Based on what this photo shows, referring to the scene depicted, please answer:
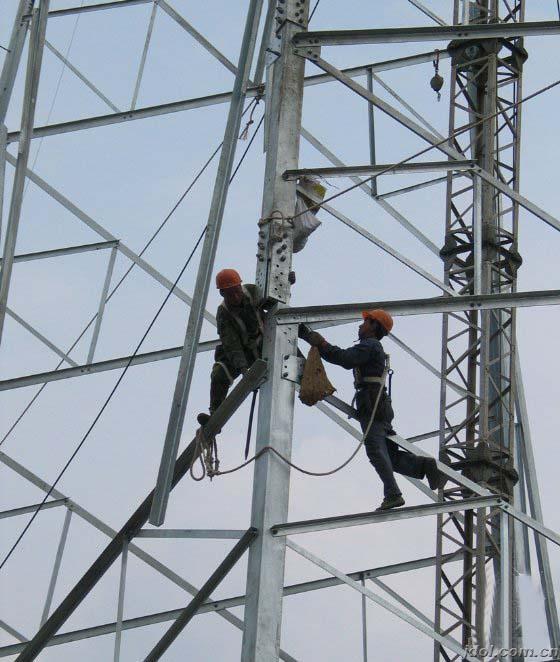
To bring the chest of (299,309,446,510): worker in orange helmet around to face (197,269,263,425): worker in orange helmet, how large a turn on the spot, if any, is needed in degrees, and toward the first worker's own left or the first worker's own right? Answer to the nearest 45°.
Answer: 0° — they already face them

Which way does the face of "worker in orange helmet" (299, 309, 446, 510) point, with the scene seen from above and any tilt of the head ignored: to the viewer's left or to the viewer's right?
to the viewer's left

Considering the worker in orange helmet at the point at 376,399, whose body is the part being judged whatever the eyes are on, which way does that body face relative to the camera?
to the viewer's left
